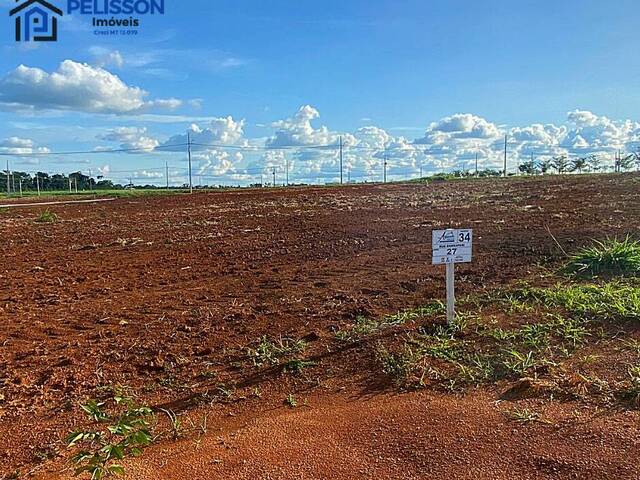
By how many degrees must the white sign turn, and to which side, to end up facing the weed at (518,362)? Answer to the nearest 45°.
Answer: approximately 45° to its left

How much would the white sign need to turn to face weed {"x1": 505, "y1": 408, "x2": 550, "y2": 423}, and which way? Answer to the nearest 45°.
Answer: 0° — it already faces it

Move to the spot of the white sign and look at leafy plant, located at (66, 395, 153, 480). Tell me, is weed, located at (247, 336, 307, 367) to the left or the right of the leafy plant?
right

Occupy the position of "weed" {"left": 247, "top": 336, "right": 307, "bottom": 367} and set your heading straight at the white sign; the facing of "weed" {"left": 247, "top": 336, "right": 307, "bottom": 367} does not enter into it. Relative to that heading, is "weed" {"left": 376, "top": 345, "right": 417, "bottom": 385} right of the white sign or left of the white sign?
right

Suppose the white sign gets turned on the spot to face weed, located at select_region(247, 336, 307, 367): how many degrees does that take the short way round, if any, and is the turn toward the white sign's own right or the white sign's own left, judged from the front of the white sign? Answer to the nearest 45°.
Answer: approximately 90° to the white sign's own right

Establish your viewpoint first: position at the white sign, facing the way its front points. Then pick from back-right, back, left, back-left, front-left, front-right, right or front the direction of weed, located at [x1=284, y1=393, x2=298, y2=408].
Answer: front-right

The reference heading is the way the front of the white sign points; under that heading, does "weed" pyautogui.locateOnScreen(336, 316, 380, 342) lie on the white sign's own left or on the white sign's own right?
on the white sign's own right

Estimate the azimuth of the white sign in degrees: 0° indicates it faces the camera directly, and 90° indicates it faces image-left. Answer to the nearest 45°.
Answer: approximately 0°

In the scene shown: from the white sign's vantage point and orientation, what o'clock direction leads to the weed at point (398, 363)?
The weed is roughly at 1 o'clock from the white sign.
